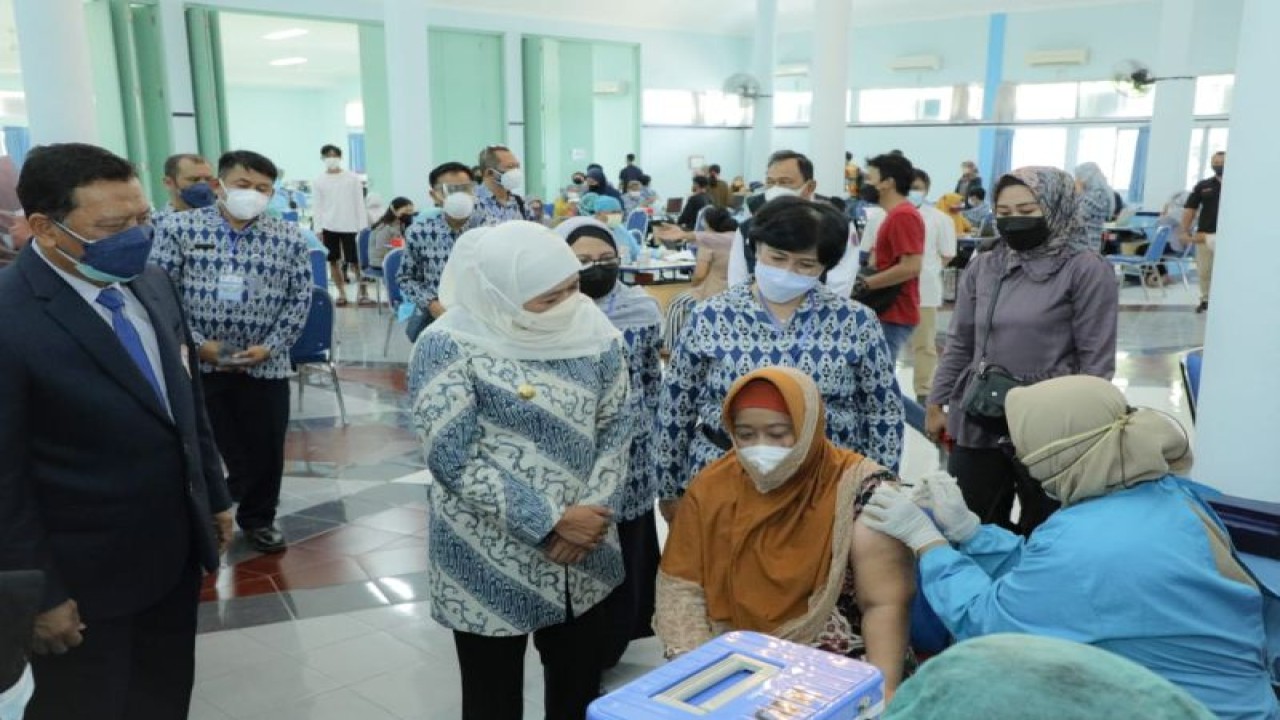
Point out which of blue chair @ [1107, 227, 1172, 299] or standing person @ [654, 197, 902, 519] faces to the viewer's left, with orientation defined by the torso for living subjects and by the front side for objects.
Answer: the blue chair

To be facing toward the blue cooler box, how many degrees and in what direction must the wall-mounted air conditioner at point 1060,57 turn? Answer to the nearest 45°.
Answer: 0° — it already faces it

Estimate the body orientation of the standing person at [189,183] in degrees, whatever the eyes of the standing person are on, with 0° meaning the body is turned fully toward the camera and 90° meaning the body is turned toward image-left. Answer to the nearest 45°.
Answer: approximately 315°

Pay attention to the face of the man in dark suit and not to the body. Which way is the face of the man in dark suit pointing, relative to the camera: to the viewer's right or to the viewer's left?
to the viewer's right

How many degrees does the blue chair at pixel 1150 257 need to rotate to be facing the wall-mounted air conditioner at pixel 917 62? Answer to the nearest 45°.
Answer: approximately 45° to its right

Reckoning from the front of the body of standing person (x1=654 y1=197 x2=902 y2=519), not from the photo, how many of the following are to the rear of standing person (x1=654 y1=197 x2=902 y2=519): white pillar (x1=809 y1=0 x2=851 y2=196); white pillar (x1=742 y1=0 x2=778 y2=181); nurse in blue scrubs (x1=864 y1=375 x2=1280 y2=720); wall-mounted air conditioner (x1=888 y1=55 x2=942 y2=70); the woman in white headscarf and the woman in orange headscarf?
3

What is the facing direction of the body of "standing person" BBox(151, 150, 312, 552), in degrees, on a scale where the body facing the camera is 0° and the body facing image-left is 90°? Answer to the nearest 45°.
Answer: approximately 0°

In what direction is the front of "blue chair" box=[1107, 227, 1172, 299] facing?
to the viewer's left

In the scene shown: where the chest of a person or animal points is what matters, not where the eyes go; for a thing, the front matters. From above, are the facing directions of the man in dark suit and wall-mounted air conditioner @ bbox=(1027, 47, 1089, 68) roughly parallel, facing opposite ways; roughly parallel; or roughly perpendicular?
roughly perpendicular

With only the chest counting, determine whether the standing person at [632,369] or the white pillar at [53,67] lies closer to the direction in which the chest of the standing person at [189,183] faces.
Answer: the standing person

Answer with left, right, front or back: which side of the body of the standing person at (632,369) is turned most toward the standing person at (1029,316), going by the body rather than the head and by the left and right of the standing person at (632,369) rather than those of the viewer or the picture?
left

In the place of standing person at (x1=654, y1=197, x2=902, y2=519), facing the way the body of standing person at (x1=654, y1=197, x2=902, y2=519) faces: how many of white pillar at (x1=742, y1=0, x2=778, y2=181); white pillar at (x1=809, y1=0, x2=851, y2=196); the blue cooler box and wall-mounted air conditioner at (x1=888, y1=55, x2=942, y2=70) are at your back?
3

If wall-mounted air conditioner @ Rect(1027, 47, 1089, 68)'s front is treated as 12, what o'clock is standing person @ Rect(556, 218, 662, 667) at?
The standing person is roughly at 12 o'clock from the wall-mounted air conditioner.
